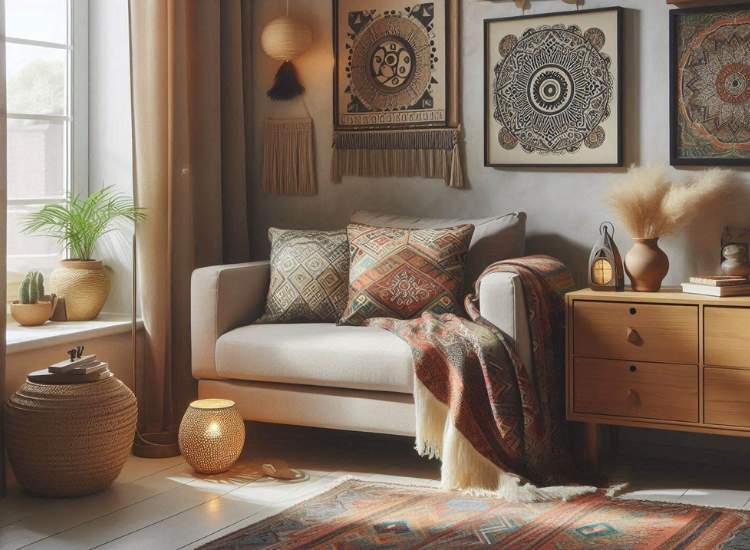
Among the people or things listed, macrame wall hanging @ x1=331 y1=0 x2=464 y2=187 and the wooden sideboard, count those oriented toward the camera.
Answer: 2

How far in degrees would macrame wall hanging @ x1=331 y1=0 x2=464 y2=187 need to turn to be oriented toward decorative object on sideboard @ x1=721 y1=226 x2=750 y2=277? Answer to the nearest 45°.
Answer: approximately 45° to its left

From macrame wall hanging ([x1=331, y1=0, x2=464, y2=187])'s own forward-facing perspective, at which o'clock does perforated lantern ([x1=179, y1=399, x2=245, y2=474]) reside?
The perforated lantern is roughly at 1 o'clock from the macrame wall hanging.

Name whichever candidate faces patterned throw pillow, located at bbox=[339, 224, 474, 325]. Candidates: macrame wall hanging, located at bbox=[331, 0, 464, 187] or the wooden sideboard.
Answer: the macrame wall hanging

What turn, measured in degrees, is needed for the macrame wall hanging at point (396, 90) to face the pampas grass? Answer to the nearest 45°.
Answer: approximately 45° to its left

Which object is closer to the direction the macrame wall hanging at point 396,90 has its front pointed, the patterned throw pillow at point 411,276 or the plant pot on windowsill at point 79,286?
the patterned throw pillow

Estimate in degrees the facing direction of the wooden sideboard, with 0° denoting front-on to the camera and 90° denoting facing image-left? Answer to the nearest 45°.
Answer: approximately 0°

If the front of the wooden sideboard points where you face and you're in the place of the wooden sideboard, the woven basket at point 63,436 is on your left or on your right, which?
on your right

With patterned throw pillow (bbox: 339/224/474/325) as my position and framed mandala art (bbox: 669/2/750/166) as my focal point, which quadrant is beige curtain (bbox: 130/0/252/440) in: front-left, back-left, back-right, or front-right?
back-left

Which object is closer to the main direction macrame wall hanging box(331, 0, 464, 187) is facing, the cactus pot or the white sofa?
the white sofa
